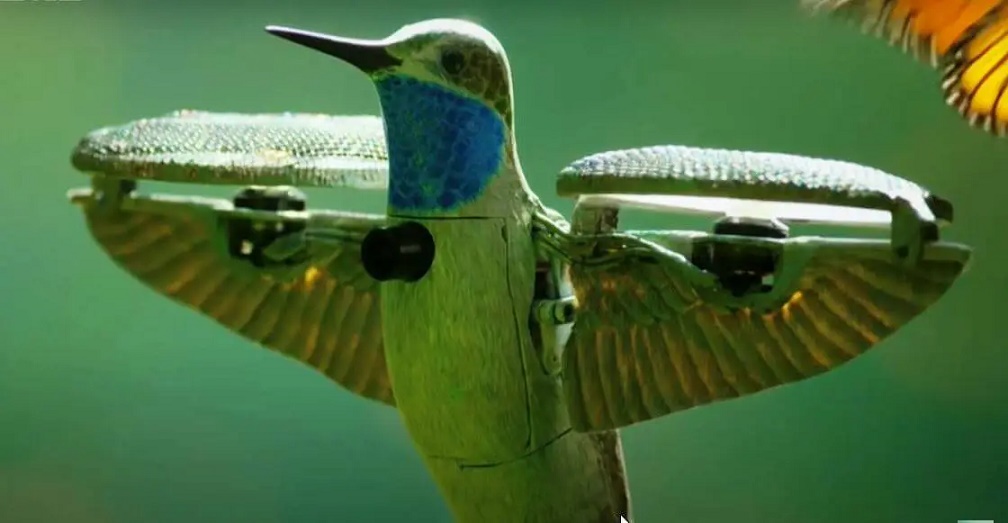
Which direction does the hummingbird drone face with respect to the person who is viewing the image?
facing the viewer and to the left of the viewer
